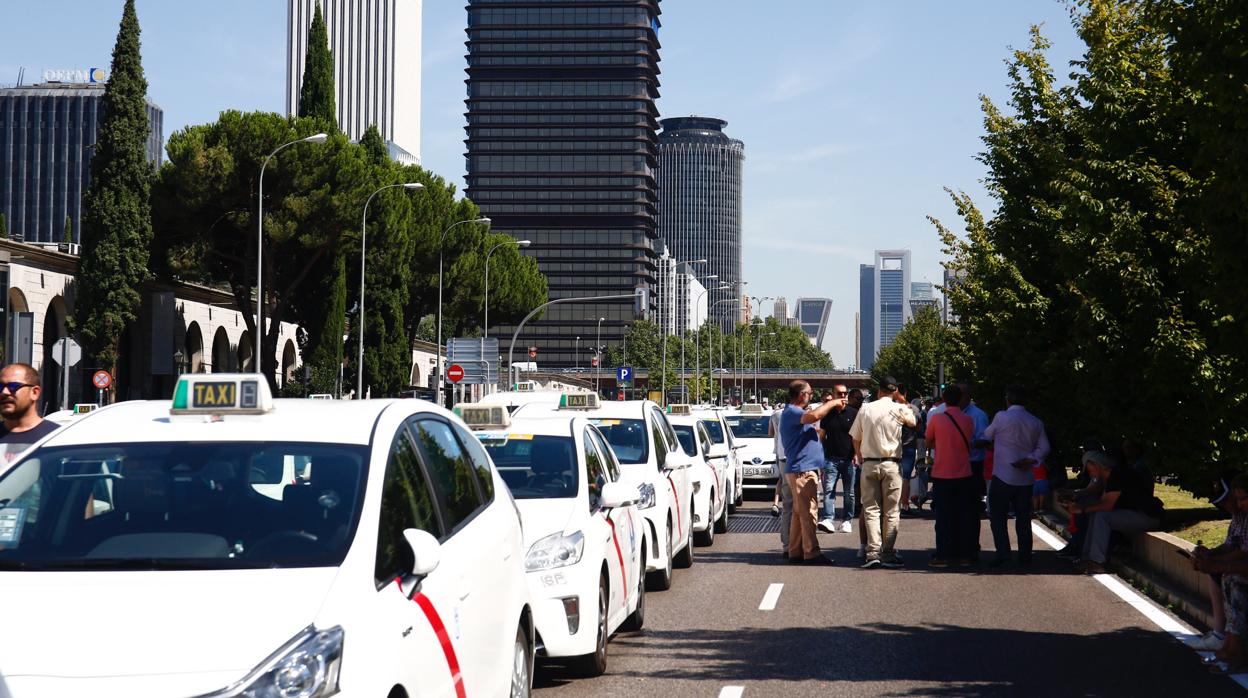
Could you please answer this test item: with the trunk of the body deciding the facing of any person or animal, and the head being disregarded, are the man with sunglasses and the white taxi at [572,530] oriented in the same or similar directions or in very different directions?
same or similar directions

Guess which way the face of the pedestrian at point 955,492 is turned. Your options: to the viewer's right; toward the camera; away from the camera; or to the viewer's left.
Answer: away from the camera

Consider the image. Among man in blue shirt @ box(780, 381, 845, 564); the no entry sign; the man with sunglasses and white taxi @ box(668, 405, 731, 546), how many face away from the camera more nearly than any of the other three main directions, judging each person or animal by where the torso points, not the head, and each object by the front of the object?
0

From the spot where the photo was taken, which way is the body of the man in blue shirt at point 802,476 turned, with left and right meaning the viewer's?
facing to the right of the viewer

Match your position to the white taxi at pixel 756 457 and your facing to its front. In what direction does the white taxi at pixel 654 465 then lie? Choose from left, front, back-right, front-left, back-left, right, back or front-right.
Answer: front

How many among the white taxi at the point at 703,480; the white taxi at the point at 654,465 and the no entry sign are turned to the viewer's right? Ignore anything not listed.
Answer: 0

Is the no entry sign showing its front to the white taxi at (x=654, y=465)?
yes

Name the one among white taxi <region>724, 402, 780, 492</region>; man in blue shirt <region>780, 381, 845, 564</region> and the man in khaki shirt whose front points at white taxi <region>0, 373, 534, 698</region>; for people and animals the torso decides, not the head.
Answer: white taxi <region>724, 402, 780, 492</region>

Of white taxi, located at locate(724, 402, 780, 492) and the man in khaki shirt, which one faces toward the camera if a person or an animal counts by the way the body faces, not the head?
the white taxi

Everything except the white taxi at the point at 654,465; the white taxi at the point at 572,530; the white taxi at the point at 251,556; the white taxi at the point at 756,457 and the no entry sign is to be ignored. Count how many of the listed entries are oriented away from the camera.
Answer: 0

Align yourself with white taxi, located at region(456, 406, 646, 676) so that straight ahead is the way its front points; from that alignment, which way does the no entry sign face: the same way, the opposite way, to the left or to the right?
the same way

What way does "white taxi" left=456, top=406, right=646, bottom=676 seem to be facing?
toward the camera

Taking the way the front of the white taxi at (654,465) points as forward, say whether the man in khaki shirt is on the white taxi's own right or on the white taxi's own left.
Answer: on the white taxi's own left

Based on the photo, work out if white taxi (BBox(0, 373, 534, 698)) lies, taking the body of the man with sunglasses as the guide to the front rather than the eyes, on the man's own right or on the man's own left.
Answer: on the man's own left

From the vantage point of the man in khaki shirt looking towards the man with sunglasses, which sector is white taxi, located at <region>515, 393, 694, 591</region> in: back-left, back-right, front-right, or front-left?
front-right

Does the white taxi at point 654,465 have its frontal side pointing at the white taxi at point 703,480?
no

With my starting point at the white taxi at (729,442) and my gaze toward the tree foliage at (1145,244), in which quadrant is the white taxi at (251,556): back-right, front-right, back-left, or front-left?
front-right

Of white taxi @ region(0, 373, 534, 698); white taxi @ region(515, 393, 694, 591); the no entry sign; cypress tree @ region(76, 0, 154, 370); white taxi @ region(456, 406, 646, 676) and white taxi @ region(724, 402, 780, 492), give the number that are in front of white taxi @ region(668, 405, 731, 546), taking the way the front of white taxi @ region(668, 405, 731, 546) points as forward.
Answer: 3

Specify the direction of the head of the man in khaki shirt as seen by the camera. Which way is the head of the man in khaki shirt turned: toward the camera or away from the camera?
away from the camera
